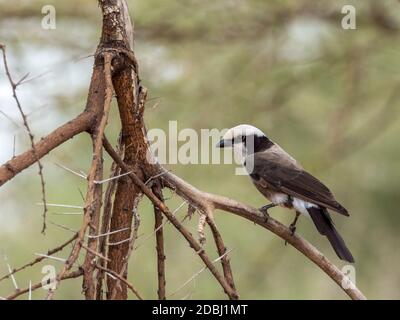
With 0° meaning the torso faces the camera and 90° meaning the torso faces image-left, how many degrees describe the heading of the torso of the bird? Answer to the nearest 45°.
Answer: approximately 90°

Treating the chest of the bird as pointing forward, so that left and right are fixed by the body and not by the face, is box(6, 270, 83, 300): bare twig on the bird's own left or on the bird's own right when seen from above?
on the bird's own left

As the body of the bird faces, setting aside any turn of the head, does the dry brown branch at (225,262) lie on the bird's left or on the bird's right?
on the bird's left
